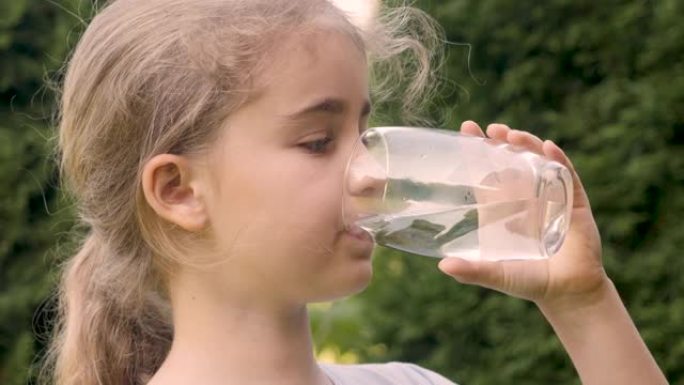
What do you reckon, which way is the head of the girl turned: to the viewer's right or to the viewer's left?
to the viewer's right

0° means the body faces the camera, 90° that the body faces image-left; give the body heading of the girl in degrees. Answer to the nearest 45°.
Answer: approximately 315°
